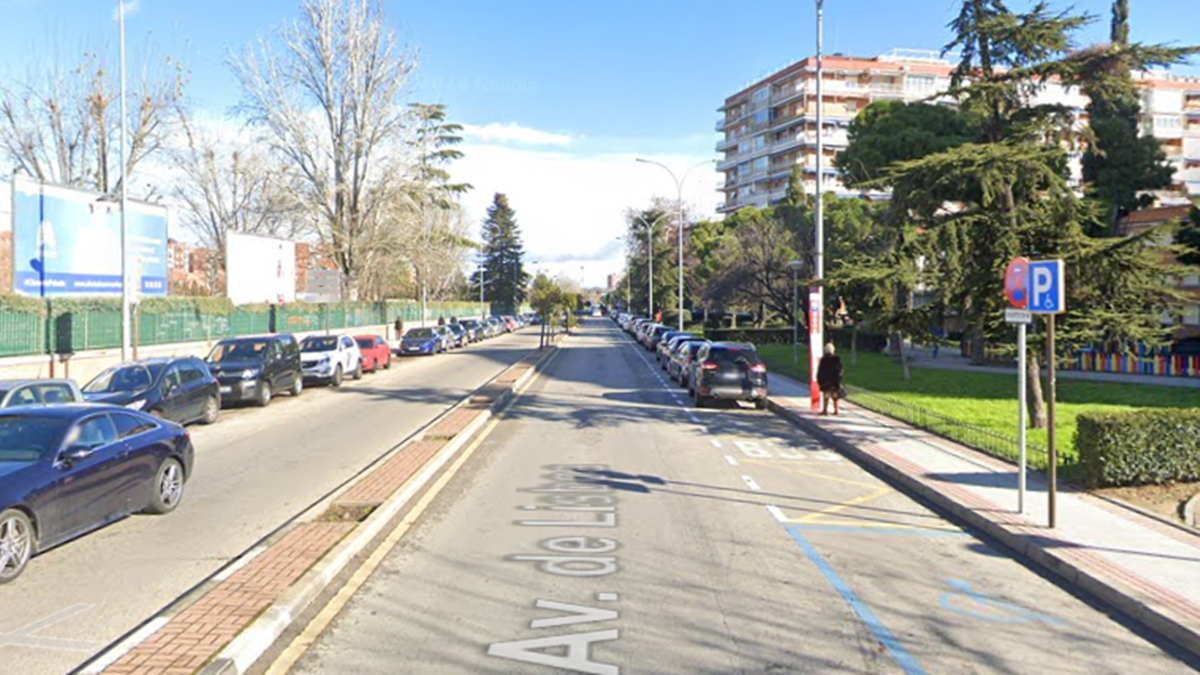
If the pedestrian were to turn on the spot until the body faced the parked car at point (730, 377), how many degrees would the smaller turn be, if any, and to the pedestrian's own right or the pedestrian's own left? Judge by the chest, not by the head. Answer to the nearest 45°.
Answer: approximately 45° to the pedestrian's own left

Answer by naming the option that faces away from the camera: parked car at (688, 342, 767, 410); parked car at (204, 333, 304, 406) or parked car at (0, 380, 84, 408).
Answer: parked car at (688, 342, 767, 410)

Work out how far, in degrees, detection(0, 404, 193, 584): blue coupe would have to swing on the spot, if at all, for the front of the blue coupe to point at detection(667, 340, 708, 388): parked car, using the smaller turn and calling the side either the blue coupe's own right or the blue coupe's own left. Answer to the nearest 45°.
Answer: approximately 180°

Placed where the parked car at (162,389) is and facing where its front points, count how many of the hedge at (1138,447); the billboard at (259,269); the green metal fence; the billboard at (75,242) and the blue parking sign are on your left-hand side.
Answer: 2

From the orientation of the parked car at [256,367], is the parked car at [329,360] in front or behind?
behind

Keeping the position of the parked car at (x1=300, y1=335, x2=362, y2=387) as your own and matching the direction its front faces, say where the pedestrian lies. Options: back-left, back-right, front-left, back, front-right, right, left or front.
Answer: left

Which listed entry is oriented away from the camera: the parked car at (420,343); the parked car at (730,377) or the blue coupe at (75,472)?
the parked car at (730,377)

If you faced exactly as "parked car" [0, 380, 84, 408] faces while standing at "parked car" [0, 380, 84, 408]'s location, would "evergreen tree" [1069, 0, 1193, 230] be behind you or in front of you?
behind

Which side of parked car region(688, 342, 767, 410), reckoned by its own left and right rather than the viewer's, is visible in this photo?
back

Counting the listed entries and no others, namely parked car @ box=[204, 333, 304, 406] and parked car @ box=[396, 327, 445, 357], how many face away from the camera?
0

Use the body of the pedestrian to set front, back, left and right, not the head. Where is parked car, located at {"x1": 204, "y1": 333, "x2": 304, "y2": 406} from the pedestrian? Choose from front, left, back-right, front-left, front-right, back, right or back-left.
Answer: left

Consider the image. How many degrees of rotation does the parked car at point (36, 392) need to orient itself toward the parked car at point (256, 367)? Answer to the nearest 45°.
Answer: approximately 180°

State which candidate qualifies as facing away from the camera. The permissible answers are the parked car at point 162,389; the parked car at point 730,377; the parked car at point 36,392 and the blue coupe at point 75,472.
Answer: the parked car at point 730,377
